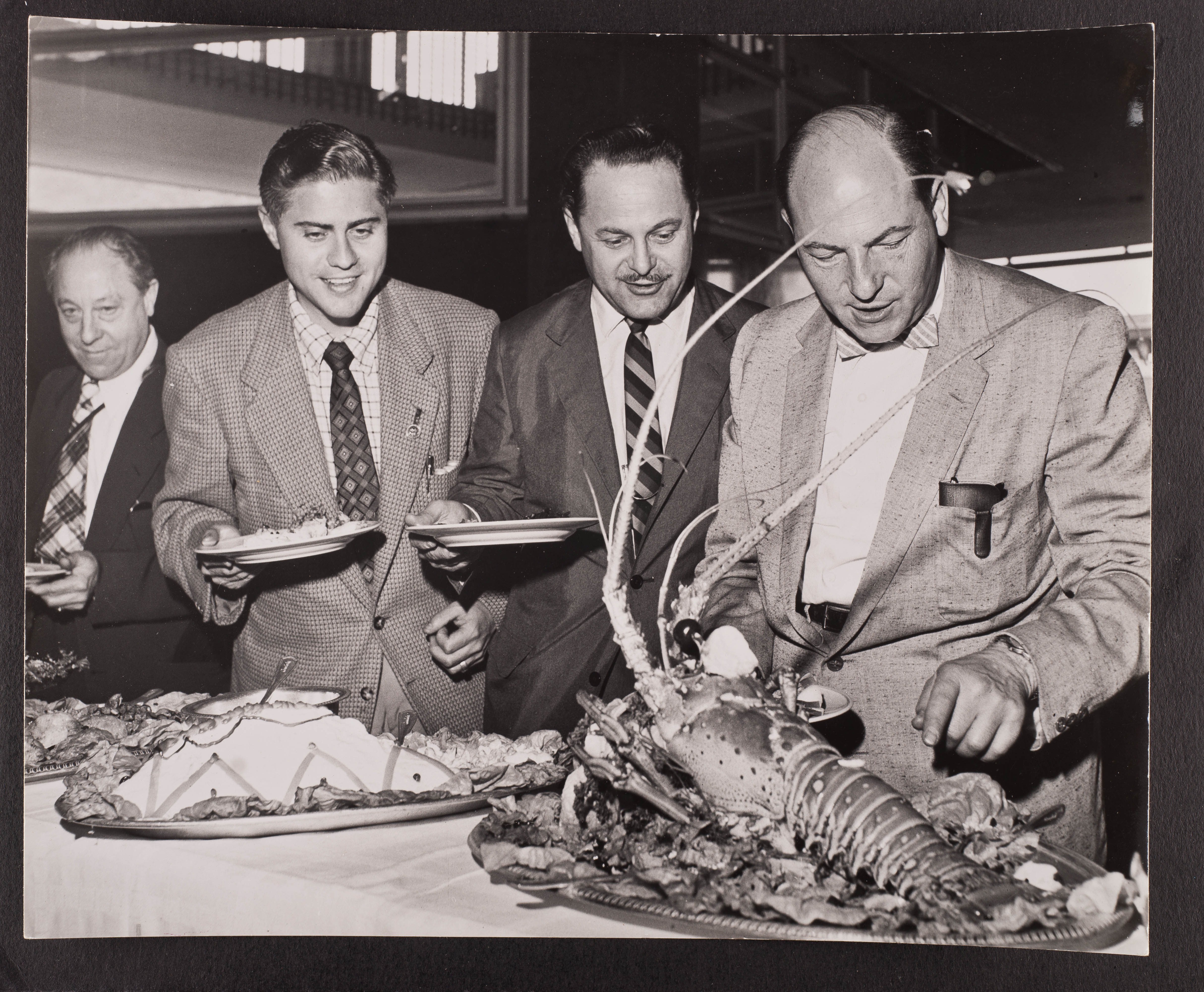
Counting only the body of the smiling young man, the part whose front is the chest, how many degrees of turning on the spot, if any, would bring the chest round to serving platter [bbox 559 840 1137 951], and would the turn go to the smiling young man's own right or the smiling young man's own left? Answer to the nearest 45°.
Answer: approximately 45° to the smiling young man's own left

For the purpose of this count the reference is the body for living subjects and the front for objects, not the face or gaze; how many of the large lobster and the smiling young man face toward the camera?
1

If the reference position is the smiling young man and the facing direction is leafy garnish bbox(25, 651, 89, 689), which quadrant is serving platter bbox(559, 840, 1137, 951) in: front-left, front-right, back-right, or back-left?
back-left

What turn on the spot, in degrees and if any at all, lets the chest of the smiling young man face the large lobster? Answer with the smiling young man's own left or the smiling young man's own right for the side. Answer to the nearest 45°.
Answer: approximately 45° to the smiling young man's own left

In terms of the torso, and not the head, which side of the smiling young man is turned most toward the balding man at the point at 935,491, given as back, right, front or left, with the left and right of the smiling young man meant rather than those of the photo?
left

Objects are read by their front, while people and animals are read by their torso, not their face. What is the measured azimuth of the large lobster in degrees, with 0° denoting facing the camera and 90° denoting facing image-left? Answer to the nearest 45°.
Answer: approximately 135°

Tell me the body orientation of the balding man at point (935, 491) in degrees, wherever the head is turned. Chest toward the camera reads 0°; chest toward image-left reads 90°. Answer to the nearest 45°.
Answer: approximately 45°
